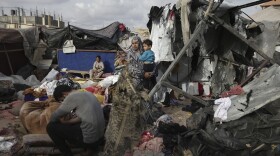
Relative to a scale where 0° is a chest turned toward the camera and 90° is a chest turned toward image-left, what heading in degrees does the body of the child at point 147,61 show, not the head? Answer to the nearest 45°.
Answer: approximately 45°

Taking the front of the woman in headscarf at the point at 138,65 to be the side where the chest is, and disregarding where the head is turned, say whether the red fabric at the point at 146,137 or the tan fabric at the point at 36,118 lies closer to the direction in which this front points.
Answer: the red fabric

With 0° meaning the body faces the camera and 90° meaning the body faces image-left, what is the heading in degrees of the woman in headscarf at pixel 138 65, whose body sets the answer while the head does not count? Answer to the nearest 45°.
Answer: approximately 315°

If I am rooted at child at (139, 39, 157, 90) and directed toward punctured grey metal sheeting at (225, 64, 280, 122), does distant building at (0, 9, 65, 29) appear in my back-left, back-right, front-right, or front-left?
back-left

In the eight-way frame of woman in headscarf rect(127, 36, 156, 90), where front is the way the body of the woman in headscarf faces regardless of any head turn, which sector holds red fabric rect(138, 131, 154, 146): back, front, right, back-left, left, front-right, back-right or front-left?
front-right

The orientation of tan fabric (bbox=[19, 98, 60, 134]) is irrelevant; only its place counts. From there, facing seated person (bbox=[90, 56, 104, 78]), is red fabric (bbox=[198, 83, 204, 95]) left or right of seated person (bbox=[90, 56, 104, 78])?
right

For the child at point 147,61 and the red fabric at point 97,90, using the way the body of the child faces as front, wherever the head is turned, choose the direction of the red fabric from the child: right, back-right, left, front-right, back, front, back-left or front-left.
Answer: right

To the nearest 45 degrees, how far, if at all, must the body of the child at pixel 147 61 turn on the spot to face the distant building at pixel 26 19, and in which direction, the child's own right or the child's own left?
approximately 90° to the child's own right

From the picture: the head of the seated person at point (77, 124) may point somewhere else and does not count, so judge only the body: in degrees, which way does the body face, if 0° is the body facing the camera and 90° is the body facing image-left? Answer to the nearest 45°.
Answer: approximately 90°

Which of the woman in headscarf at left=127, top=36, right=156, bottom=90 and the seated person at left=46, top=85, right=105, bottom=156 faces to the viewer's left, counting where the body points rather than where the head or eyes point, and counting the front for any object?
the seated person
